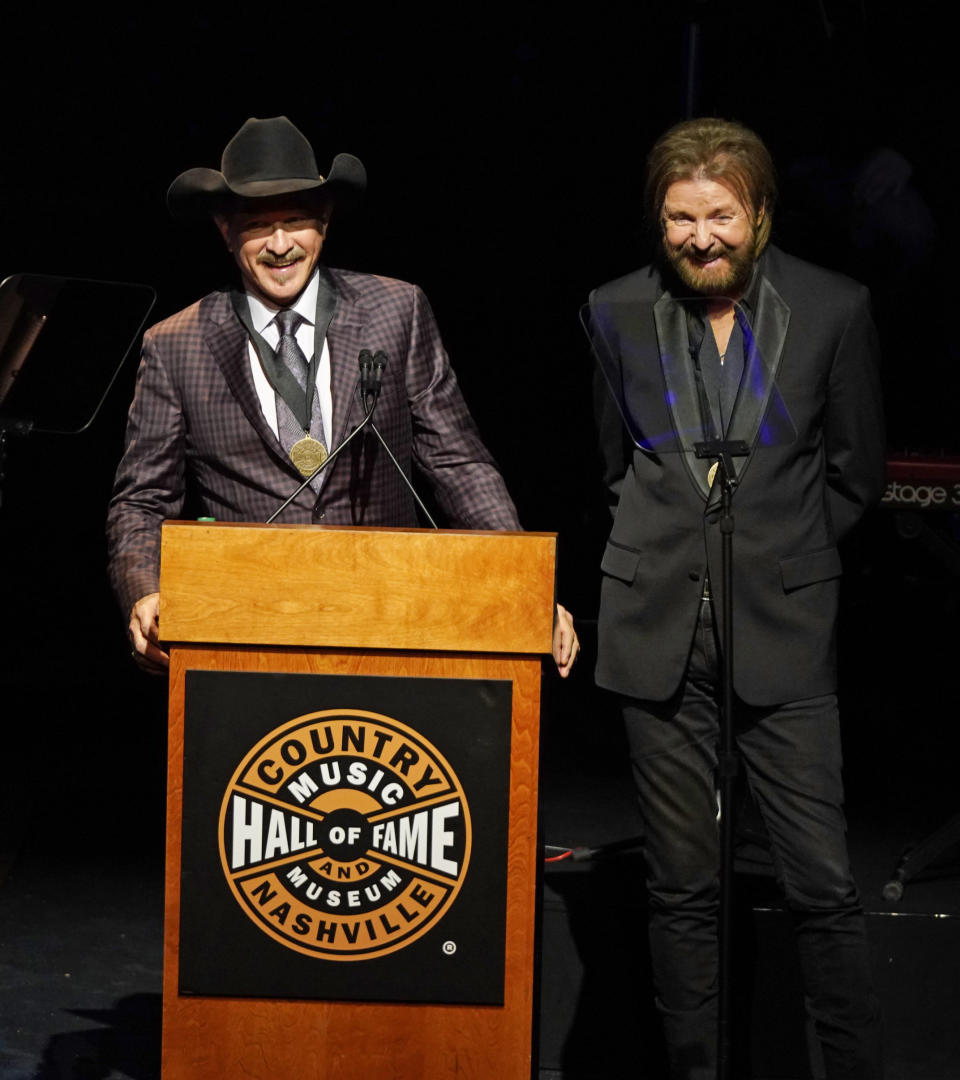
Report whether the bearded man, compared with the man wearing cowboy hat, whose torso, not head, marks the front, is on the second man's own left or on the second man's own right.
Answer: on the second man's own left

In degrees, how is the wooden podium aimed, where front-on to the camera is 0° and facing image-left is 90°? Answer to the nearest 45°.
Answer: approximately 0°

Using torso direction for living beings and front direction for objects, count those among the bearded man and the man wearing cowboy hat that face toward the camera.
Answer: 2

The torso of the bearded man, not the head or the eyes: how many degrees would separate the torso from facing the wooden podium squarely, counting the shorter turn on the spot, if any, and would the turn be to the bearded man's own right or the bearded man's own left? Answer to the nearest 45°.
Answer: approximately 45° to the bearded man's own right

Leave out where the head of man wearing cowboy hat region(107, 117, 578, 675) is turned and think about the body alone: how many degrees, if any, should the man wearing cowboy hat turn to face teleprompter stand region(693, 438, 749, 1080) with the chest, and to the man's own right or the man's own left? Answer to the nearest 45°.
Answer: approximately 45° to the man's own left

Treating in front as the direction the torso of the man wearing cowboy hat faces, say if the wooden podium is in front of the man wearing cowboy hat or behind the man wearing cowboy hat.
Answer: in front

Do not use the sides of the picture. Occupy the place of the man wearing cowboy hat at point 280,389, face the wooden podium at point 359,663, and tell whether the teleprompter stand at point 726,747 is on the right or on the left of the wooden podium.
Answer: left

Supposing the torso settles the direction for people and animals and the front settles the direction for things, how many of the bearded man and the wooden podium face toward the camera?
2

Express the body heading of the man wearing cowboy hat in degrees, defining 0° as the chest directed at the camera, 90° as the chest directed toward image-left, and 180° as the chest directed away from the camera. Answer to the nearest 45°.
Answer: approximately 0°
